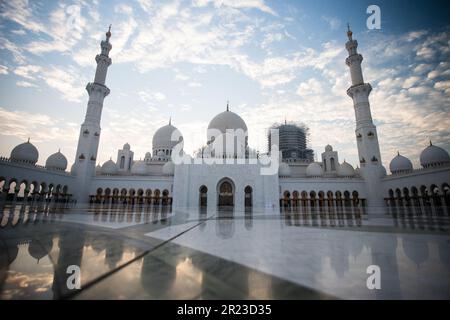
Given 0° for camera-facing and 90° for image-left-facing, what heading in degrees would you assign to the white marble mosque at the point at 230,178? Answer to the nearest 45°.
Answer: approximately 0°
